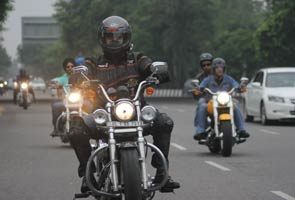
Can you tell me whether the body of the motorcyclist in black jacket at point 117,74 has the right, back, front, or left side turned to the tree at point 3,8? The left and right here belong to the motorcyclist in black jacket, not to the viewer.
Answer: back

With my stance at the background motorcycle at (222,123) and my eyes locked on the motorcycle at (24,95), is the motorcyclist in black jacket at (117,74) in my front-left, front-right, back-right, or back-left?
back-left

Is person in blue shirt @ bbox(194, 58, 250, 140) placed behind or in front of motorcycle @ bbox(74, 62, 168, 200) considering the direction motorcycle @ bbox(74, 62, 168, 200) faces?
behind

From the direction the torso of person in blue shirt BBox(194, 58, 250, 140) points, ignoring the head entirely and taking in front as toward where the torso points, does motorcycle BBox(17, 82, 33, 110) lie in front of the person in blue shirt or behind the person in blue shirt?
behind

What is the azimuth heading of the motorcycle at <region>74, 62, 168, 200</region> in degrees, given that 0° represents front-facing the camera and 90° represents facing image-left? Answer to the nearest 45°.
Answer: approximately 0°

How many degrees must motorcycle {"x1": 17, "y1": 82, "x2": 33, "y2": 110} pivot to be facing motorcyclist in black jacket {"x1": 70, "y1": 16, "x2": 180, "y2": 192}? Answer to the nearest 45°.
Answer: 0° — it already faces them

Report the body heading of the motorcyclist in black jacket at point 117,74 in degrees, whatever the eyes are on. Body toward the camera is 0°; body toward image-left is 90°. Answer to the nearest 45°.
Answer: approximately 0°

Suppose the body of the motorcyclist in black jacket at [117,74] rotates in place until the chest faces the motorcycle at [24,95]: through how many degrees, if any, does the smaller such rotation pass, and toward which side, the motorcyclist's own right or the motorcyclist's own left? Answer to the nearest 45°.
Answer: approximately 180°

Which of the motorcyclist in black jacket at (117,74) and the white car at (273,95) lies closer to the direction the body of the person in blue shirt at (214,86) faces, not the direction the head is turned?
the motorcyclist in black jacket
